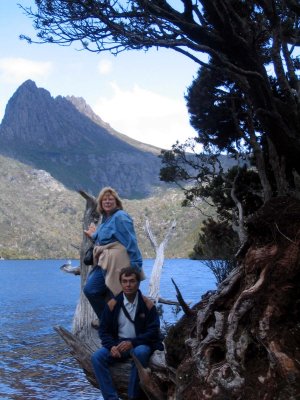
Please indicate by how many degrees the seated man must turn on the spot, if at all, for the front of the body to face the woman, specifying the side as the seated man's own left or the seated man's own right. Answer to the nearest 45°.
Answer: approximately 180°

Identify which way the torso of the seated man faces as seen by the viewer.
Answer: toward the camera

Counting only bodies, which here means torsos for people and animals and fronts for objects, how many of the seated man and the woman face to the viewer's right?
0

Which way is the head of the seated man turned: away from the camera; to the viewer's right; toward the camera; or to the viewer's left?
toward the camera

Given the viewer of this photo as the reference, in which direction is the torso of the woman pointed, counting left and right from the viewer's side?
facing the viewer and to the left of the viewer

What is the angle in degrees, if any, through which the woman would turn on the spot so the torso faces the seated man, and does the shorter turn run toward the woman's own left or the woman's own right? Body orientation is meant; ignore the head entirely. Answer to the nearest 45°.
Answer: approximately 45° to the woman's own left
